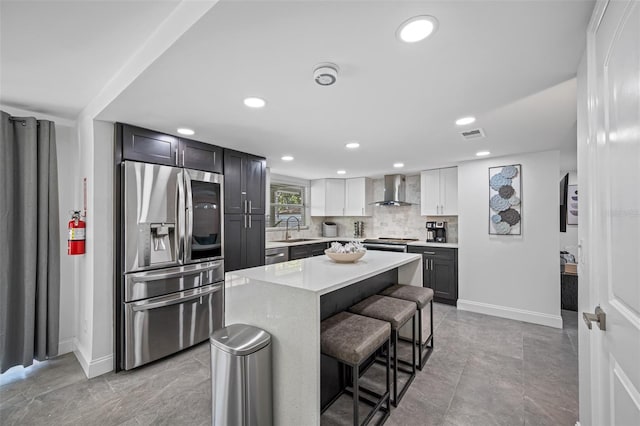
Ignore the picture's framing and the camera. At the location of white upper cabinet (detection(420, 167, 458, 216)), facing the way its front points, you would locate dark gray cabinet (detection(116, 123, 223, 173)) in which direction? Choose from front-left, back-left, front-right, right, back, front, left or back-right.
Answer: front-right

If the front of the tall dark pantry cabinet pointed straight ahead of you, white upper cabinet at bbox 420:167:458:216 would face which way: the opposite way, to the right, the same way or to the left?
to the right

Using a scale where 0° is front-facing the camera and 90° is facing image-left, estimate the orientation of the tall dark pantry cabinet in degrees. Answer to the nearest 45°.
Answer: approximately 315°

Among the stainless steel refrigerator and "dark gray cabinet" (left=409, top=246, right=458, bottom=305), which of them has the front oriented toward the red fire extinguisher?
the dark gray cabinet

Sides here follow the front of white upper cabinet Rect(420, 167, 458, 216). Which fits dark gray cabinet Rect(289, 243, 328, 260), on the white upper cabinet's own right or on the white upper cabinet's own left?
on the white upper cabinet's own right

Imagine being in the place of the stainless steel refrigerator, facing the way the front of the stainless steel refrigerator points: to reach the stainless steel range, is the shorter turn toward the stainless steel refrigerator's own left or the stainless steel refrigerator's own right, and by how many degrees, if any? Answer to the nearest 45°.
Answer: approximately 45° to the stainless steel refrigerator's own left

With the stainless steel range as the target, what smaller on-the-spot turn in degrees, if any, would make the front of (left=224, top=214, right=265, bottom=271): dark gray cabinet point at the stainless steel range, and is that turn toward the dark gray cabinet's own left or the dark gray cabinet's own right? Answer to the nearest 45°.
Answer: approximately 45° to the dark gray cabinet's own left

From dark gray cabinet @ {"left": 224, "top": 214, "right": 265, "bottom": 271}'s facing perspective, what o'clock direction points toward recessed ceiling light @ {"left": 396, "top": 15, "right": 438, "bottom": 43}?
The recessed ceiling light is roughly at 1 o'clock from the dark gray cabinet.

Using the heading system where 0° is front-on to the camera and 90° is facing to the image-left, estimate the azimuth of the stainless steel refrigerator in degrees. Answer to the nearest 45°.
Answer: approximately 315°

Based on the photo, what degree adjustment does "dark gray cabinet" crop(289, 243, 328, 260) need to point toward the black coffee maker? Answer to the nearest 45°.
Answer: approximately 45° to its left

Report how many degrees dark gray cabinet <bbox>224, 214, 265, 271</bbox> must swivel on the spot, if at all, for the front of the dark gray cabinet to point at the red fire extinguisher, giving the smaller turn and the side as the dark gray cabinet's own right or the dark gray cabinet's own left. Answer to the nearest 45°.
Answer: approximately 135° to the dark gray cabinet's own right

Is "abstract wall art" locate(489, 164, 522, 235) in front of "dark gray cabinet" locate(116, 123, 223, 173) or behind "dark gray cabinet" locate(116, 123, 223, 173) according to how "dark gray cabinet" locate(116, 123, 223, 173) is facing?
in front

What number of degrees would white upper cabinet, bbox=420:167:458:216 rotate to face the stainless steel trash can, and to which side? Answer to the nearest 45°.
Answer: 0° — it already faces it

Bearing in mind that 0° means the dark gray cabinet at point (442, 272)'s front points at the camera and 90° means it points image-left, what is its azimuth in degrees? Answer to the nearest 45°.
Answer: approximately 45°
